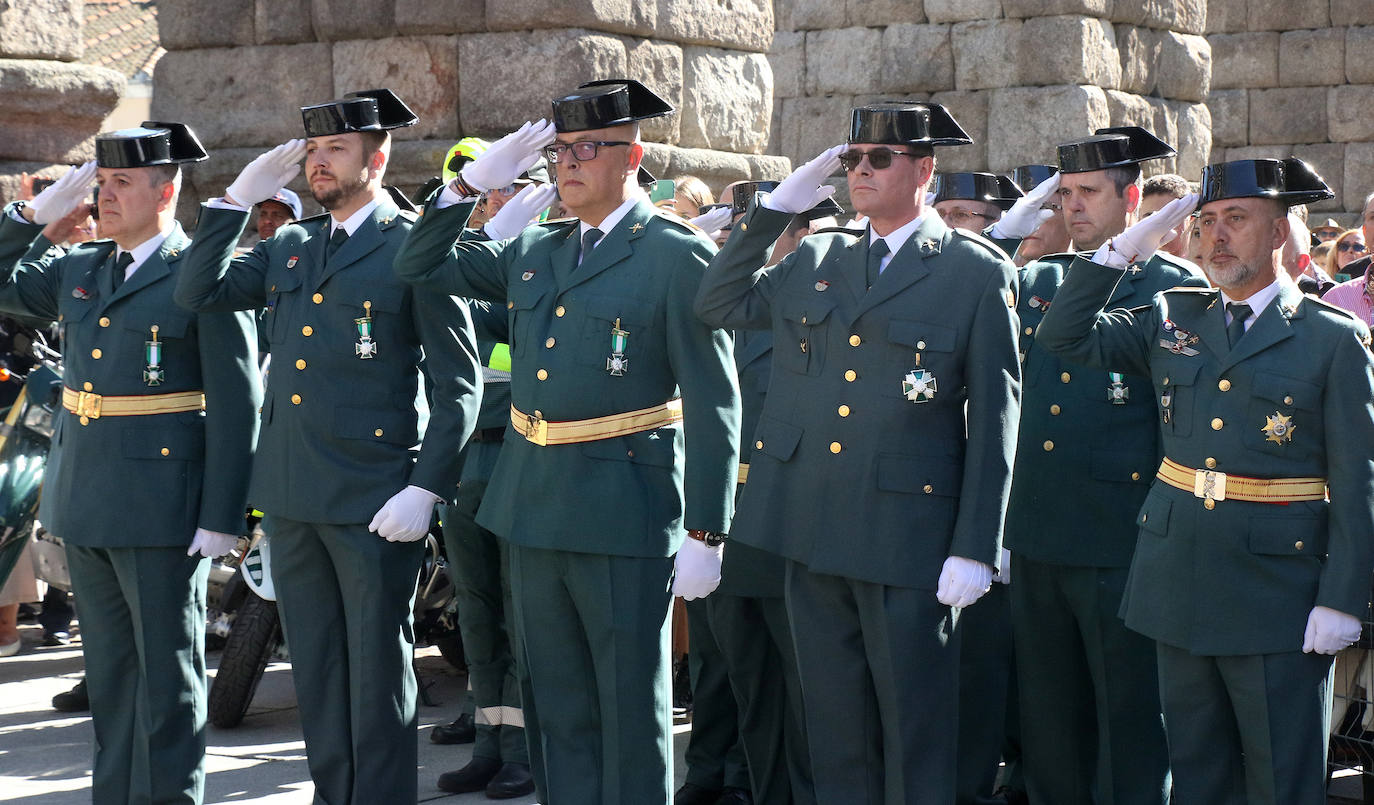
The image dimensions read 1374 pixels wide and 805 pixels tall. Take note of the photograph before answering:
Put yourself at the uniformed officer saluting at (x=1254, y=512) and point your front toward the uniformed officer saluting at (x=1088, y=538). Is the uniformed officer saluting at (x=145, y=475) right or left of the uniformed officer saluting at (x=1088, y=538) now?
left

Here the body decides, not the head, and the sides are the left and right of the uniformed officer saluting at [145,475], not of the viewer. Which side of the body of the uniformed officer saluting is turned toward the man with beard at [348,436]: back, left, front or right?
left

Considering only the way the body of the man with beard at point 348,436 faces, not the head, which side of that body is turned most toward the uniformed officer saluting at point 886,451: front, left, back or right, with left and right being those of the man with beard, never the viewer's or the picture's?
left

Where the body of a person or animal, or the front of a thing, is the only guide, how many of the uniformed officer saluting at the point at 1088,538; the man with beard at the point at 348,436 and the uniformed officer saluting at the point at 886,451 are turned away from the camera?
0

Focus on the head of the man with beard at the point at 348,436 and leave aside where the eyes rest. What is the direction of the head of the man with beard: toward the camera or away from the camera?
toward the camera

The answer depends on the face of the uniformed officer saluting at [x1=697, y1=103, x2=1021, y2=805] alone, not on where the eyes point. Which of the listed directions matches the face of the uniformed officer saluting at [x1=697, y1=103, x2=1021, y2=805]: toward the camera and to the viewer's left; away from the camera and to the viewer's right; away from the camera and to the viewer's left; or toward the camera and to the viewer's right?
toward the camera and to the viewer's left

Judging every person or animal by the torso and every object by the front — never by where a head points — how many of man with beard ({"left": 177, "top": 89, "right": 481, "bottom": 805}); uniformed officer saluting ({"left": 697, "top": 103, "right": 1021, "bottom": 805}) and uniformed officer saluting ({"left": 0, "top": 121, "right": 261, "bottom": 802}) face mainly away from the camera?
0

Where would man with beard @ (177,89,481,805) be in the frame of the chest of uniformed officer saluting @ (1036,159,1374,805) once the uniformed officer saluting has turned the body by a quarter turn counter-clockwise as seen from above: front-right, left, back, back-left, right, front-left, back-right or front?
back-right

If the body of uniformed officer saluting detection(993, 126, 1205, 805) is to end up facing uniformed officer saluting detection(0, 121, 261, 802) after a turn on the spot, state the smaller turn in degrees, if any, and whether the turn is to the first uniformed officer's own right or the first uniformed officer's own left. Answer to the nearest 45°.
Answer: approximately 45° to the first uniformed officer's own right

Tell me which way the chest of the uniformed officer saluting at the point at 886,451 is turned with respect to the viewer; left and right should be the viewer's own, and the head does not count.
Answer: facing the viewer and to the left of the viewer

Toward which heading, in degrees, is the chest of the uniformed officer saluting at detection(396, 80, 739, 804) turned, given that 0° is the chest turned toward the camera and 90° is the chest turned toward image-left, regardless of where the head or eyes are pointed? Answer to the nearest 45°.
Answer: approximately 45°

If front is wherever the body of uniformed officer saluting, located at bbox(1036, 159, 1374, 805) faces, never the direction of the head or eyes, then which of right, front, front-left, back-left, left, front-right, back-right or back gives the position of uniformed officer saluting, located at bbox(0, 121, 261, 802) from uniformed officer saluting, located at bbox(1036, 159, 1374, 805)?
front-right

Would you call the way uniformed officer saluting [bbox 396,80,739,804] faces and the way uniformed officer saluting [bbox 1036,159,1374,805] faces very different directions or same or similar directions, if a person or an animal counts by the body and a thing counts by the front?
same or similar directions

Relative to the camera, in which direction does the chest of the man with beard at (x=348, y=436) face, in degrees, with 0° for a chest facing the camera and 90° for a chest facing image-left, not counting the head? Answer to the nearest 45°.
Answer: approximately 45°

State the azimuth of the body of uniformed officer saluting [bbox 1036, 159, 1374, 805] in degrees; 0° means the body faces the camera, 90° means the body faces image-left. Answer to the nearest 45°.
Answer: approximately 45°

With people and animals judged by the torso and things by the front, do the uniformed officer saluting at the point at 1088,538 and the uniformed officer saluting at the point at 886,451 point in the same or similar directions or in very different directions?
same or similar directions

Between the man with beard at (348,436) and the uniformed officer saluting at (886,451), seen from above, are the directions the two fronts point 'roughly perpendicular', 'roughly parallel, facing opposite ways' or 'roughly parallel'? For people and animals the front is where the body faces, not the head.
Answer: roughly parallel

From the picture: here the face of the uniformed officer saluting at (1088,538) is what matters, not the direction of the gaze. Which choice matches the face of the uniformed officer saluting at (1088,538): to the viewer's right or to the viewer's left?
to the viewer's left

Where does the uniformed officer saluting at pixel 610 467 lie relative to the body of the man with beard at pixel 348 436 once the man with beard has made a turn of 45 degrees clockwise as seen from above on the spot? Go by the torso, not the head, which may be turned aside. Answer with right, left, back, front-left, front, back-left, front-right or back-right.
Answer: back-left
